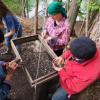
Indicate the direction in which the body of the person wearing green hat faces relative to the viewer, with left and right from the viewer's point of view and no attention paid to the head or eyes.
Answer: facing the viewer and to the left of the viewer

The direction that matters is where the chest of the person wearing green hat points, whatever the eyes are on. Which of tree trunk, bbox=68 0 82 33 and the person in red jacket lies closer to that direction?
the person in red jacket

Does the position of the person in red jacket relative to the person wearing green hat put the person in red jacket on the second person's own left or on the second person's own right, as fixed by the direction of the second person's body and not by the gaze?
on the second person's own left
